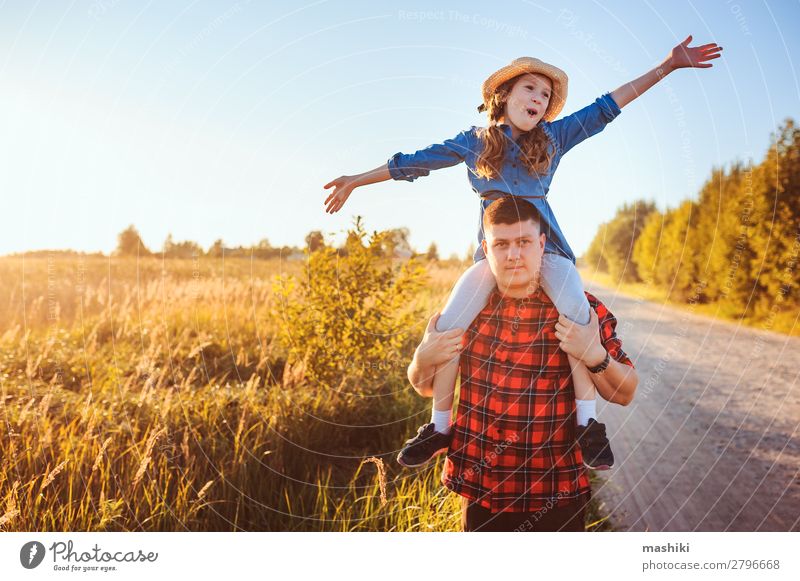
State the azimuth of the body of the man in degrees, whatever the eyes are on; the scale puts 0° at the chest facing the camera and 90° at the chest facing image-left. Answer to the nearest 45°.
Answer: approximately 0°

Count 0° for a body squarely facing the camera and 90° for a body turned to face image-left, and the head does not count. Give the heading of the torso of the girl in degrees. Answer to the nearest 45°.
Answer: approximately 0°

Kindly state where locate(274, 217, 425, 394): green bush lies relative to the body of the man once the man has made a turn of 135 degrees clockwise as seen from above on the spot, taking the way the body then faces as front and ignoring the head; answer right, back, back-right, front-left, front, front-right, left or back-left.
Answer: front
